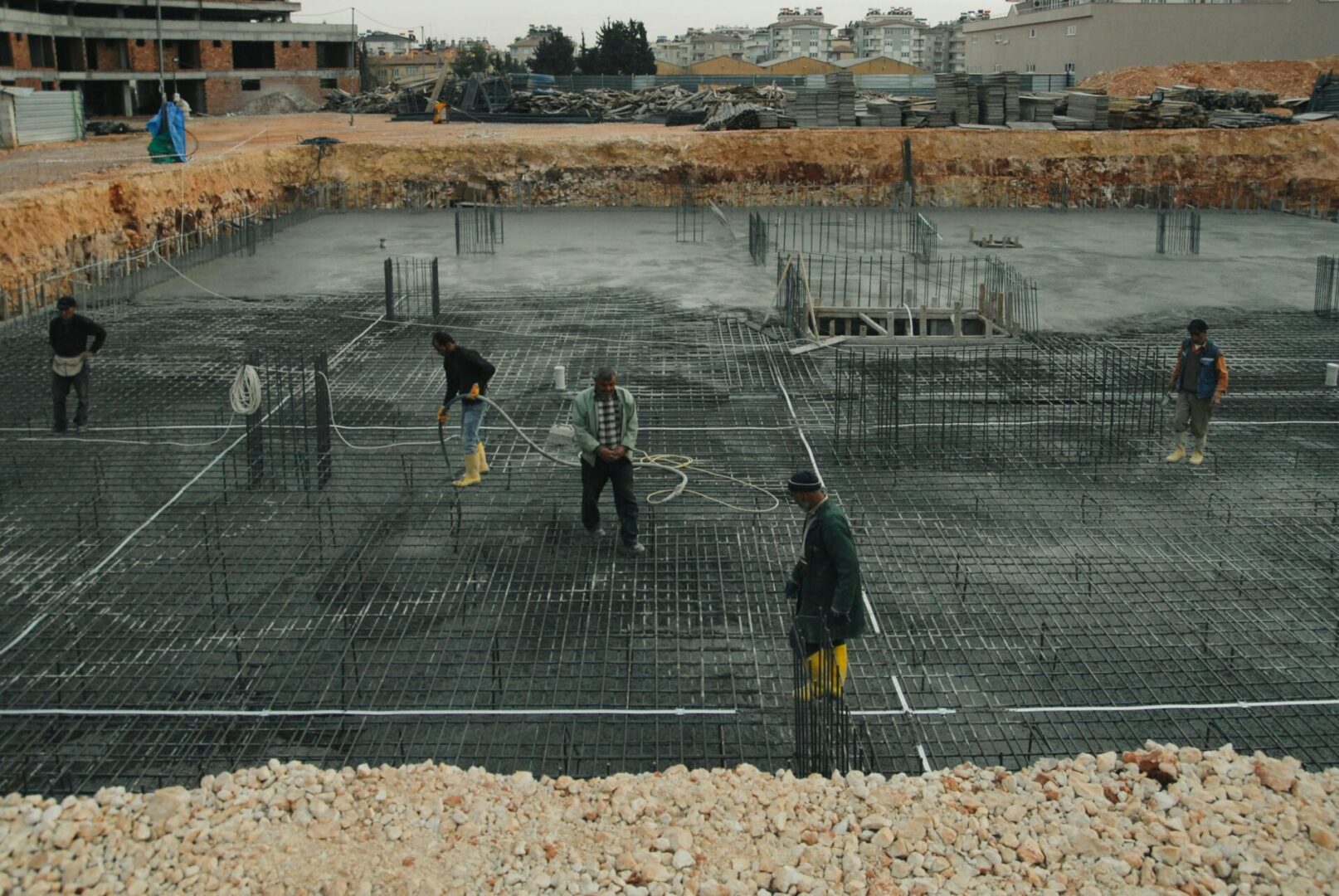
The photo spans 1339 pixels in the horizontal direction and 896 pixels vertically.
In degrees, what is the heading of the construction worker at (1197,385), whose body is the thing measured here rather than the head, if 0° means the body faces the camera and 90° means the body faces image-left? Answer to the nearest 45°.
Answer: approximately 45°

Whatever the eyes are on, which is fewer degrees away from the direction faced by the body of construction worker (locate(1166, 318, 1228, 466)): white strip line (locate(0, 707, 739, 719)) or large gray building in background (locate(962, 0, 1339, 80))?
the white strip line

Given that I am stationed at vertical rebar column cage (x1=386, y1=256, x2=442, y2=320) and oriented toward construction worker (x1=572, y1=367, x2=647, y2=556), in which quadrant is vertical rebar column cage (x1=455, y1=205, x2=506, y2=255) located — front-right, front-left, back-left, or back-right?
back-left

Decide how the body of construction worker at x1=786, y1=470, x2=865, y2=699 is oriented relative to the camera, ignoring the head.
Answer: to the viewer's left

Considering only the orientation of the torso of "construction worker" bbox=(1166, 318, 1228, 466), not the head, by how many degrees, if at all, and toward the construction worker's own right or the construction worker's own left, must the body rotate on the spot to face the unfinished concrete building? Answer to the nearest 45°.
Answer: approximately 90° to the construction worker's own right

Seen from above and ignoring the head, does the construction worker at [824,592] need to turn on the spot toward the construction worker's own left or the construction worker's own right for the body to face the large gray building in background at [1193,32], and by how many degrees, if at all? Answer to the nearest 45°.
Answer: approximately 90° to the construction worker's own right

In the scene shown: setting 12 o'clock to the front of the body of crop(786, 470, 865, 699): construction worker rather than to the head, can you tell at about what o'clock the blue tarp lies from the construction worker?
The blue tarp is roughly at 2 o'clock from the construction worker.

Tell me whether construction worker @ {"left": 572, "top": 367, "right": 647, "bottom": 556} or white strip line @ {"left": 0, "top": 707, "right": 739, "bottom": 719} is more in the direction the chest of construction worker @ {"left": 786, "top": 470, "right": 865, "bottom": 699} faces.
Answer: the white strip line

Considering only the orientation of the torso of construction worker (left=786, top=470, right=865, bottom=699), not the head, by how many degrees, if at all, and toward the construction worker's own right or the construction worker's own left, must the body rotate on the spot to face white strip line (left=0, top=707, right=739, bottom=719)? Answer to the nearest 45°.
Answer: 0° — they already face it
